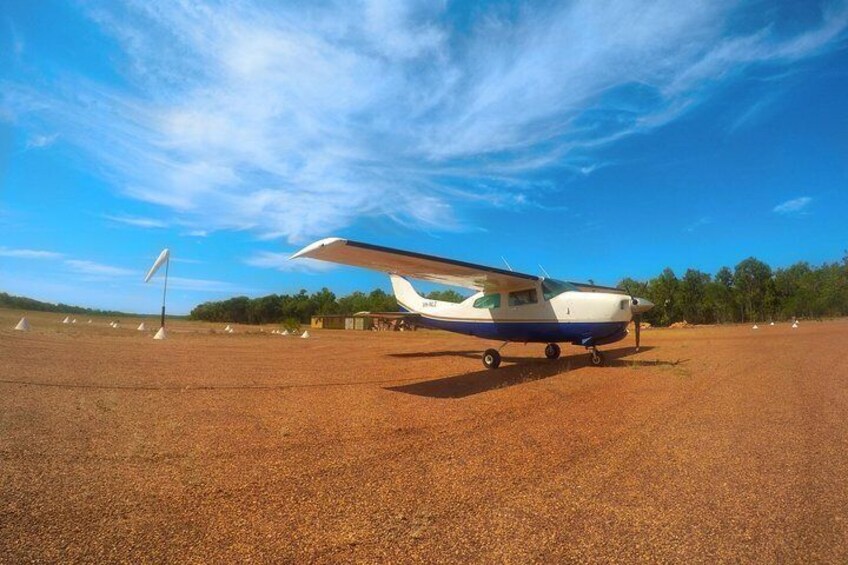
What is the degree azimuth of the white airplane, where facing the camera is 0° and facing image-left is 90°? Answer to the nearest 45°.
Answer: approximately 315°
